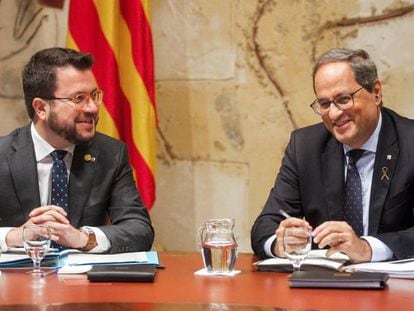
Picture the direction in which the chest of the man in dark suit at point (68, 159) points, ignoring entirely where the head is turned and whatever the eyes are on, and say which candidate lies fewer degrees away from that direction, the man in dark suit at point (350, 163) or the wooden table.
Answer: the wooden table

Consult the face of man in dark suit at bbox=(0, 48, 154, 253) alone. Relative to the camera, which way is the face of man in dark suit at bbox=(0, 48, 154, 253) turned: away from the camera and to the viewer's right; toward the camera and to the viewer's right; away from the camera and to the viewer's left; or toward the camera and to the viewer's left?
toward the camera and to the viewer's right

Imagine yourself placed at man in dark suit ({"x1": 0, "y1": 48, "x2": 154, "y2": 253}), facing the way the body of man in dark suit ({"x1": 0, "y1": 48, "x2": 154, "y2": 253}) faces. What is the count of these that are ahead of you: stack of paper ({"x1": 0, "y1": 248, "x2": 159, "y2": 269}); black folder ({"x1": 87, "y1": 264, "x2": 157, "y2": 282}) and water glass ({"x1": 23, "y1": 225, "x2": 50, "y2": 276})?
3

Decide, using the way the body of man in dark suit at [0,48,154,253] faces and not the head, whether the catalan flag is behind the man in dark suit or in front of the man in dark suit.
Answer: behind

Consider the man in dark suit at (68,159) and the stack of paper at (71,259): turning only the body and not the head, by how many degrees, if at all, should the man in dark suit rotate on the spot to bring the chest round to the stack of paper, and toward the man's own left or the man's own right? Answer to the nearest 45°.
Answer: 0° — they already face it

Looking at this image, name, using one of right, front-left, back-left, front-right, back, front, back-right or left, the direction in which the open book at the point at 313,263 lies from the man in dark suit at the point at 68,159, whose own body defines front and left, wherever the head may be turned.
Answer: front-left

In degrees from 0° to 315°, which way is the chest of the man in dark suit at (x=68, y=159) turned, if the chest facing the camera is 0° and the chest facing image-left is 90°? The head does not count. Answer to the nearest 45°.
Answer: approximately 0°

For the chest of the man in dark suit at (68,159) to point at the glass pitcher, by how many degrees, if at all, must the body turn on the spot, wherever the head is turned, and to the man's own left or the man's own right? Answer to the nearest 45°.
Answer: approximately 45° to the man's own left

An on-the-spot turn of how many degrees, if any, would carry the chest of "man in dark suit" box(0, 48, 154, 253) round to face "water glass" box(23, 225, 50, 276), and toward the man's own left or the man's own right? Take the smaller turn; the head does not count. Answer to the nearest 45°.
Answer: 0° — they already face it

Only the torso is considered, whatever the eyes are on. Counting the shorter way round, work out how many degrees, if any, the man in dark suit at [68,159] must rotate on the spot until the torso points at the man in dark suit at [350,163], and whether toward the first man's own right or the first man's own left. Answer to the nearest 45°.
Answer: approximately 90° to the first man's own left

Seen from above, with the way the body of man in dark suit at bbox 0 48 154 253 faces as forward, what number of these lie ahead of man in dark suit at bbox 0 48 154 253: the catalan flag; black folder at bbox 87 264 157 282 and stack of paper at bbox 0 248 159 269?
2
